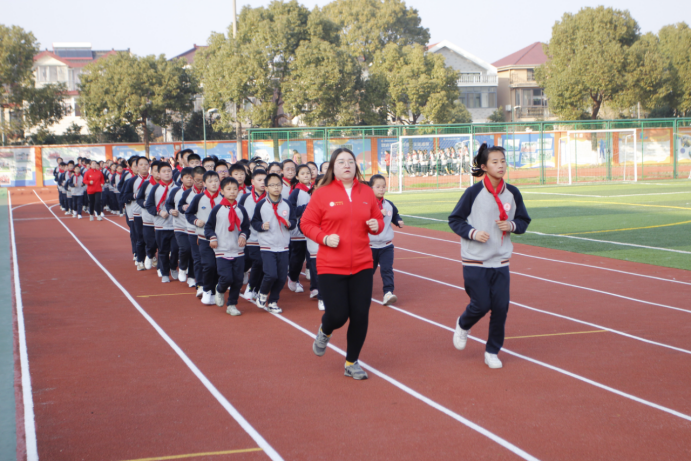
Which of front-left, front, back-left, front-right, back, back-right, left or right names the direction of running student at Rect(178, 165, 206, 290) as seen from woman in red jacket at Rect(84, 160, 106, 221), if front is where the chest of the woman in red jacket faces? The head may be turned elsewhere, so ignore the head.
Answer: front

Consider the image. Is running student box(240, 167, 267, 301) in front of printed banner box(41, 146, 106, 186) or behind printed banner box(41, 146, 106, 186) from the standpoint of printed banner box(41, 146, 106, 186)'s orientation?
in front

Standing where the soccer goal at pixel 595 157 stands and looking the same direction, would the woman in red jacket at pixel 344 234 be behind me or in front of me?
in front

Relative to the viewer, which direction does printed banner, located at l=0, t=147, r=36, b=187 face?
toward the camera

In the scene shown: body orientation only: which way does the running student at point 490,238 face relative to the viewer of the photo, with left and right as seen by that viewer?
facing the viewer and to the right of the viewer

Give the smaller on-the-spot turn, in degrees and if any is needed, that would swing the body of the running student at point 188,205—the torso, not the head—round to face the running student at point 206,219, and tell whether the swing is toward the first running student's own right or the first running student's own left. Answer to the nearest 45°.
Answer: approximately 45° to the first running student's own right

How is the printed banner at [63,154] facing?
toward the camera

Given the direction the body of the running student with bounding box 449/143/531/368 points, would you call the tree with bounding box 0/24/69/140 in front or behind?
behind
